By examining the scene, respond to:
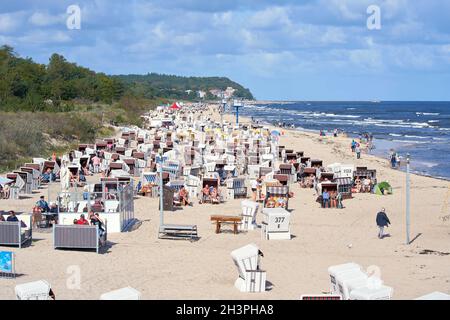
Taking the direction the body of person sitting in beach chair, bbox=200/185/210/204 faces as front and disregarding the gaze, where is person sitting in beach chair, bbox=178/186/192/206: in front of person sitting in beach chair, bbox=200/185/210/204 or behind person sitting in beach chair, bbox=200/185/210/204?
in front

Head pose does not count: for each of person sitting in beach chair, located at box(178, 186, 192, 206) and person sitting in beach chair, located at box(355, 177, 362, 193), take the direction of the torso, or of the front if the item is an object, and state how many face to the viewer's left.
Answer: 0

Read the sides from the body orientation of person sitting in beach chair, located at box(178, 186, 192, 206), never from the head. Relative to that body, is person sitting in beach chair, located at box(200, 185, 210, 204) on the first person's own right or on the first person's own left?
on the first person's own left

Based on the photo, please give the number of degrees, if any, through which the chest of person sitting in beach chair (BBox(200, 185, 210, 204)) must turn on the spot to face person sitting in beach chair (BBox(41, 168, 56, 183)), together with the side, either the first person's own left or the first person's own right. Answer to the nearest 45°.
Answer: approximately 90° to the first person's own right

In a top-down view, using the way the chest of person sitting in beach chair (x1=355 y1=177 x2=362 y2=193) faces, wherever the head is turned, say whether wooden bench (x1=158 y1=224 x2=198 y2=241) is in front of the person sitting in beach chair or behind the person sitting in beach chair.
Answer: in front

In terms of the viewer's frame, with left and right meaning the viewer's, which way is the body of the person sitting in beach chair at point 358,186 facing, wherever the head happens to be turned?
facing the viewer

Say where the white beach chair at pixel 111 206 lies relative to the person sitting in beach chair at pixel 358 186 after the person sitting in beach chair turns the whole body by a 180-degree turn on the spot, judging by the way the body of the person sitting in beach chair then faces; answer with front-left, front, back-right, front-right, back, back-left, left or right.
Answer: back-left

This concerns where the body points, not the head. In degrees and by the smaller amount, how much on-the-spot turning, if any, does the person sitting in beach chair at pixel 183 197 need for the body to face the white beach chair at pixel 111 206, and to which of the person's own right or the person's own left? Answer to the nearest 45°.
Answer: approximately 90° to the person's own right

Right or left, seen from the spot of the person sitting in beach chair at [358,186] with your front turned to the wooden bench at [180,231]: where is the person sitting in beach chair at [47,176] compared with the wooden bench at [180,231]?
right

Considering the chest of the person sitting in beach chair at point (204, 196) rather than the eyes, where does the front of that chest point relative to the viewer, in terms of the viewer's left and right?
facing the viewer and to the left of the viewer

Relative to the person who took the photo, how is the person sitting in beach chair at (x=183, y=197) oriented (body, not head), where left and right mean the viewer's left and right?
facing the viewer and to the right of the viewer

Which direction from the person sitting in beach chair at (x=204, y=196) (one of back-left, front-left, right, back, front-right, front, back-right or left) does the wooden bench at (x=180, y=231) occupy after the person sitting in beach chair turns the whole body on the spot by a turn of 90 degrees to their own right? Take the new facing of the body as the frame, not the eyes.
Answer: back-left

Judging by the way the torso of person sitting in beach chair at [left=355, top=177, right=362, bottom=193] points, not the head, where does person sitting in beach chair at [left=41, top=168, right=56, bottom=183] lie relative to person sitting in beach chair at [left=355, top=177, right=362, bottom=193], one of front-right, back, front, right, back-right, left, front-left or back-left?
right

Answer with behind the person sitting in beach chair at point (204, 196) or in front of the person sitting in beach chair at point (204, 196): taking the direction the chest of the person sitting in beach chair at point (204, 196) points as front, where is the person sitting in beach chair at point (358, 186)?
behind

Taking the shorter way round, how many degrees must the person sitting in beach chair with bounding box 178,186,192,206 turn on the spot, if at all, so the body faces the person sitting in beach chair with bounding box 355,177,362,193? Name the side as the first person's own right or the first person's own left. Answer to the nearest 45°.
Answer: approximately 90° to the first person's own left

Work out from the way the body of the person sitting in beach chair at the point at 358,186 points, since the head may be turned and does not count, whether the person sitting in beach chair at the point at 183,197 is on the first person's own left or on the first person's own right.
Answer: on the first person's own right

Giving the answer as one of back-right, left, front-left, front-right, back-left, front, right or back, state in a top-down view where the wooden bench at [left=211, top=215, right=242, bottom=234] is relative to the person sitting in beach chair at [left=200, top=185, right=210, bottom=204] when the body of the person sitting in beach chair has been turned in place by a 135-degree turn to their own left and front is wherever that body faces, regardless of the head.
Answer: right
